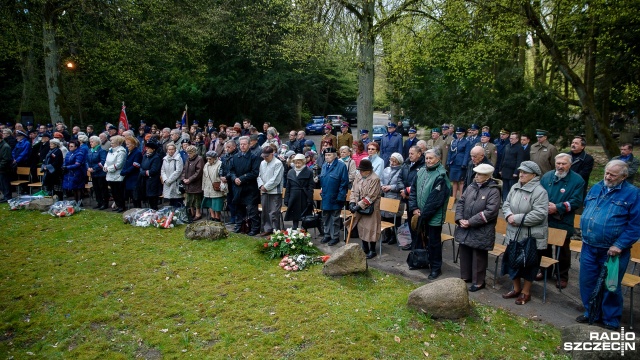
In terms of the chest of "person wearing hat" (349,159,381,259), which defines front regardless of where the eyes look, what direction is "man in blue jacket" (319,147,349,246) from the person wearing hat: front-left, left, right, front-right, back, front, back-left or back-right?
right

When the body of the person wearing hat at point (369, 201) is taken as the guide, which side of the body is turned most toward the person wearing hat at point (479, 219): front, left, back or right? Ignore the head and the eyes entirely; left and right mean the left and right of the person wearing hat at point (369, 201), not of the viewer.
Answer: left

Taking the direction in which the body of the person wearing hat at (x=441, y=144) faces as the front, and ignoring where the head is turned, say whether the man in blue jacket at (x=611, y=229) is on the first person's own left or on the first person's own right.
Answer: on the first person's own left

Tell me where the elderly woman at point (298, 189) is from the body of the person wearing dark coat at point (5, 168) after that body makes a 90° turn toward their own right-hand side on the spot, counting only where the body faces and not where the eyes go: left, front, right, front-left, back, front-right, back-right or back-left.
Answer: back

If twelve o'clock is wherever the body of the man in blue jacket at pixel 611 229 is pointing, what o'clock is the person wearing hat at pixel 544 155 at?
The person wearing hat is roughly at 4 o'clock from the man in blue jacket.

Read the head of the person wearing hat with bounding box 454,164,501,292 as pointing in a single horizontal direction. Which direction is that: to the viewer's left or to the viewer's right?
to the viewer's left

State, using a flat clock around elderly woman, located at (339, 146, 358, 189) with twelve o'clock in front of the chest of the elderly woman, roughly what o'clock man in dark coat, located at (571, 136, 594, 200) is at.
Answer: The man in dark coat is roughly at 8 o'clock from the elderly woman.

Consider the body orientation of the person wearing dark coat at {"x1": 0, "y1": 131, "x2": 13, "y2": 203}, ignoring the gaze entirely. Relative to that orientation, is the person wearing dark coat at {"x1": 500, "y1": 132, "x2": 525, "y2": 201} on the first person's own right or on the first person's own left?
on the first person's own left

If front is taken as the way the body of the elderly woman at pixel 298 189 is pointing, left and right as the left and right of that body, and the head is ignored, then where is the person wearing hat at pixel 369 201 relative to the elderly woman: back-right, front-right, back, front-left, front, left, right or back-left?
front-left

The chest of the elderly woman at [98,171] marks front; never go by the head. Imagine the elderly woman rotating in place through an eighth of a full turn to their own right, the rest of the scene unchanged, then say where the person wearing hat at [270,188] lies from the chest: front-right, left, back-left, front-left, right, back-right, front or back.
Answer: back-left

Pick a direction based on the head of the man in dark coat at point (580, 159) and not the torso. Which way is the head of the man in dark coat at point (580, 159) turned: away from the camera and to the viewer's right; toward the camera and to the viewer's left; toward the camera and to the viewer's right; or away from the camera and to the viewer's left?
toward the camera and to the viewer's left

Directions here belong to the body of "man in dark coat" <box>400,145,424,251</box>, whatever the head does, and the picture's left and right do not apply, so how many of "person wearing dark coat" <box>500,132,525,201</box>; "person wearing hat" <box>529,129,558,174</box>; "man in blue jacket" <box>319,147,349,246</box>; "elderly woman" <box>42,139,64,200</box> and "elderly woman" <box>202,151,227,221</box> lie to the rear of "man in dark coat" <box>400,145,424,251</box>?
2

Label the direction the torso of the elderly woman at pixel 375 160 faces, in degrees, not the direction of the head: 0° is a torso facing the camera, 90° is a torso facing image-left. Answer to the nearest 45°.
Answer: approximately 45°

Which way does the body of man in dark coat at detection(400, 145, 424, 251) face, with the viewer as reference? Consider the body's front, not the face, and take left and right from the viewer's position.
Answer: facing the viewer and to the left of the viewer

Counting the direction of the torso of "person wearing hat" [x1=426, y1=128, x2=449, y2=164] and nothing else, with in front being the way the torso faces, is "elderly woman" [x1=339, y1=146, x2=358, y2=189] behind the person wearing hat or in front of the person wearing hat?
in front

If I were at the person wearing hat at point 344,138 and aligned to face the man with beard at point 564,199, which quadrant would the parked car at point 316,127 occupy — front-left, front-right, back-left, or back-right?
back-left

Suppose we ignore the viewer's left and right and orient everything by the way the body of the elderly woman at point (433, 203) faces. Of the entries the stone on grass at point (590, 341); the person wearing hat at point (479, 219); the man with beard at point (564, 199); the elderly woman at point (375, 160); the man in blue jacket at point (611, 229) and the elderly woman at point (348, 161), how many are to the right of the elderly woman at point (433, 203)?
2

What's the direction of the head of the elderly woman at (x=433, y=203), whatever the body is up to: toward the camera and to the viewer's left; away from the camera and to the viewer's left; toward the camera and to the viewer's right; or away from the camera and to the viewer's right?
toward the camera and to the viewer's left

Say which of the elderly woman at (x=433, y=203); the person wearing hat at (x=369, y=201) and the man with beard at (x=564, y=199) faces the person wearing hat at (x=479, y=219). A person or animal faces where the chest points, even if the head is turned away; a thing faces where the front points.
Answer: the man with beard

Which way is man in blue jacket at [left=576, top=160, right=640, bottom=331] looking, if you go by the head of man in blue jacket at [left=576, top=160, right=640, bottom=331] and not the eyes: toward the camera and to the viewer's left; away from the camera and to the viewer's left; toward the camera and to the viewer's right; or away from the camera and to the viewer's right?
toward the camera and to the viewer's left
